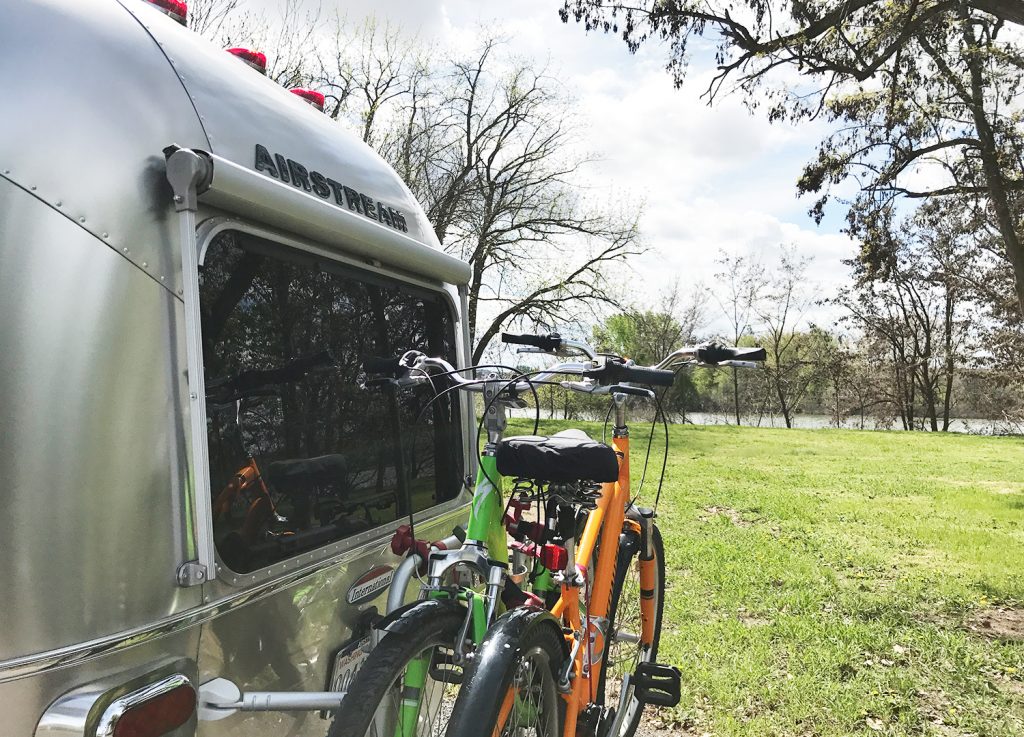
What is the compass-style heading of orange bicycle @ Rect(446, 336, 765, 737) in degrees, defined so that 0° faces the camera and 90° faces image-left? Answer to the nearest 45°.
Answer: approximately 225°
